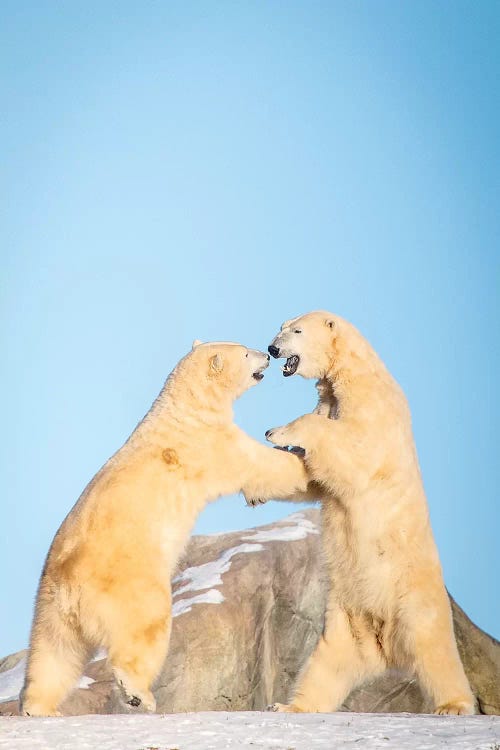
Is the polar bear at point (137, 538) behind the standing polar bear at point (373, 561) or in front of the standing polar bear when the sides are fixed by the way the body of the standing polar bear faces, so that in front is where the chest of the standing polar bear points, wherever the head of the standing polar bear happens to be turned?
in front

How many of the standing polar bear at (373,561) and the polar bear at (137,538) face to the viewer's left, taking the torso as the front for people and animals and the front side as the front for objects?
1

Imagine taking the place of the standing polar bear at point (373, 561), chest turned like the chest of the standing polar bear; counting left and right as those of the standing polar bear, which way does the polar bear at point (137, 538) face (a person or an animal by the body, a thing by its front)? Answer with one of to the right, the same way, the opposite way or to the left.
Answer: the opposite way

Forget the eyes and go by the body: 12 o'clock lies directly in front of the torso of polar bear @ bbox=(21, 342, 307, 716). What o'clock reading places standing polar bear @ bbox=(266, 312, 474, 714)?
The standing polar bear is roughly at 11 o'clock from the polar bear.

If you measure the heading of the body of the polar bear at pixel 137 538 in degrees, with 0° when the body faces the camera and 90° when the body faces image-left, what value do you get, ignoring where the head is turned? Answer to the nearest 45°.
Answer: approximately 270°

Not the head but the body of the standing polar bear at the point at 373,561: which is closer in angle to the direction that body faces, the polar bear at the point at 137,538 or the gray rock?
the polar bear

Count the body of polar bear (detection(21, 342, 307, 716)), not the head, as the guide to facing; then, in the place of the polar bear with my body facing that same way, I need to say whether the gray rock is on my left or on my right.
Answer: on my left

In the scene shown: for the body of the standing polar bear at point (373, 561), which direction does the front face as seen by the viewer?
to the viewer's left
